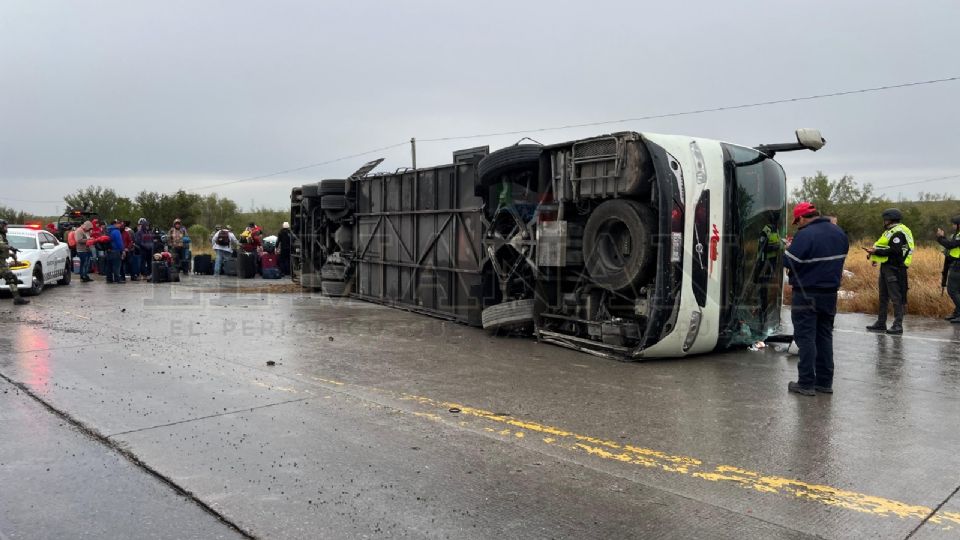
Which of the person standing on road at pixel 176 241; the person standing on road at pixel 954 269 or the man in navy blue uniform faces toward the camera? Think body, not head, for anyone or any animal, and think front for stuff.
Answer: the person standing on road at pixel 176 241

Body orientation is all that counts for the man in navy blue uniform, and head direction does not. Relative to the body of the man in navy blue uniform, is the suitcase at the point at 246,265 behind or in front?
in front

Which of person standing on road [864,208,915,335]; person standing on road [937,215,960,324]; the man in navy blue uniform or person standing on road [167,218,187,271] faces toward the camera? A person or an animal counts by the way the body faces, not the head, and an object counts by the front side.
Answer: person standing on road [167,218,187,271]

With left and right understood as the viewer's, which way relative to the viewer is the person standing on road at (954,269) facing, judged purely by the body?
facing to the left of the viewer

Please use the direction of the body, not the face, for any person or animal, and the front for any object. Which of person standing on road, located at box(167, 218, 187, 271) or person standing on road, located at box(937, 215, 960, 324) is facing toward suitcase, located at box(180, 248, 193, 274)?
person standing on road, located at box(937, 215, 960, 324)

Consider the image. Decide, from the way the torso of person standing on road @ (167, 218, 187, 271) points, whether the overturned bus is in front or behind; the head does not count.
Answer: in front

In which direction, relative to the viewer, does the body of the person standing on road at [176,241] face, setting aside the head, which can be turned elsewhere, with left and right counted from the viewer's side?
facing the viewer

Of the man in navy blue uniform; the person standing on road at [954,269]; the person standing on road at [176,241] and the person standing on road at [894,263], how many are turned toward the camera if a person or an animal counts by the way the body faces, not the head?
1

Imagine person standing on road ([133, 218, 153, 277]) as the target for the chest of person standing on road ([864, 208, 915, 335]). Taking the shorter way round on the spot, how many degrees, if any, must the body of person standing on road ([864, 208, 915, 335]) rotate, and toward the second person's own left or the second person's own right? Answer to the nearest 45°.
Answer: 0° — they already face them

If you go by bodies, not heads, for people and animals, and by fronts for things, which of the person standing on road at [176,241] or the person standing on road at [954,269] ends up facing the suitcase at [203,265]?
the person standing on road at [954,269]

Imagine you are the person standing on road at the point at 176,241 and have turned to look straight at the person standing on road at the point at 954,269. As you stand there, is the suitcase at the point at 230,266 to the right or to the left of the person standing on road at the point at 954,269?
left

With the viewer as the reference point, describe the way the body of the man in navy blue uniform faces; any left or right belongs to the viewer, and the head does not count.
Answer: facing away from the viewer and to the left of the viewer

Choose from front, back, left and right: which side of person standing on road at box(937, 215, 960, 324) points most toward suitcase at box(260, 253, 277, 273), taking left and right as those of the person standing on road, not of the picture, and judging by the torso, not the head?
front
